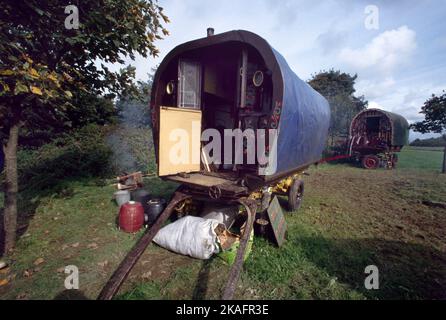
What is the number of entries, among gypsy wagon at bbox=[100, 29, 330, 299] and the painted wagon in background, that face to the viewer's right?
0

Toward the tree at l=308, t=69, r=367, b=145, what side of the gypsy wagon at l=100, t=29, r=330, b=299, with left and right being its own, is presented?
back

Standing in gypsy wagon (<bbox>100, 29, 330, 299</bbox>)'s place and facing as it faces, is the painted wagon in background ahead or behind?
behind

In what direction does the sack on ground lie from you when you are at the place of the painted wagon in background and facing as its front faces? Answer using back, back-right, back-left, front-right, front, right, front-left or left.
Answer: front-left

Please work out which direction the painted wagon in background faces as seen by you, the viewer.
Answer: facing the viewer and to the left of the viewer

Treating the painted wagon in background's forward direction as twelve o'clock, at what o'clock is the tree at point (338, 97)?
The tree is roughly at 4 o'clock from the painted wagon in background.

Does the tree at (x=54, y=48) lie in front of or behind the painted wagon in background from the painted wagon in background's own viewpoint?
in front
